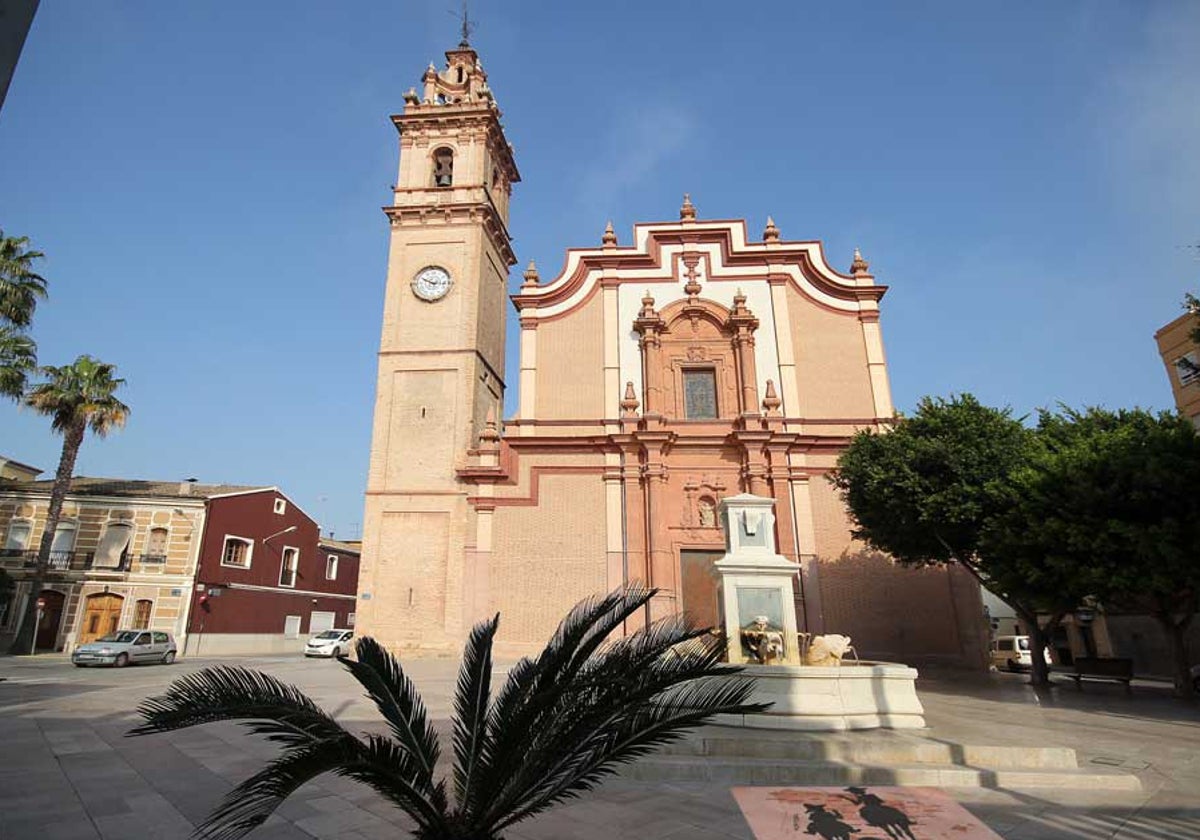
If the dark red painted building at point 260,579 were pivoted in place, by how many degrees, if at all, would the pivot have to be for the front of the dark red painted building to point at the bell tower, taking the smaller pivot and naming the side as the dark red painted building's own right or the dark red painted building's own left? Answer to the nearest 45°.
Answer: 0° — it already faces it

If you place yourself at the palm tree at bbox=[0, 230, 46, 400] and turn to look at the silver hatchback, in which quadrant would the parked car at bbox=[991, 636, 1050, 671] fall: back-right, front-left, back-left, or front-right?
front-right

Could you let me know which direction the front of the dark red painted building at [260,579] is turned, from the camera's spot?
facing the viewer

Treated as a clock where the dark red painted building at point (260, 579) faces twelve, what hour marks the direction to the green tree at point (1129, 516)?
The green tree is roughly at 11 o'clock from the dark red painted building.

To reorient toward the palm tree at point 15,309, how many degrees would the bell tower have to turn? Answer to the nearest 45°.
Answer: approximately 90° to its right

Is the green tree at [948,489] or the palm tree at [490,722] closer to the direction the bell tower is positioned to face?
the palm tree

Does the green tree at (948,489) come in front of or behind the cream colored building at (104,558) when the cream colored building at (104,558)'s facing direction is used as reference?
in front

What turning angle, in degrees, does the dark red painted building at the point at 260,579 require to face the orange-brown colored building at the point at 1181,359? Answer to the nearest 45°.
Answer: approximately 45° to its left
